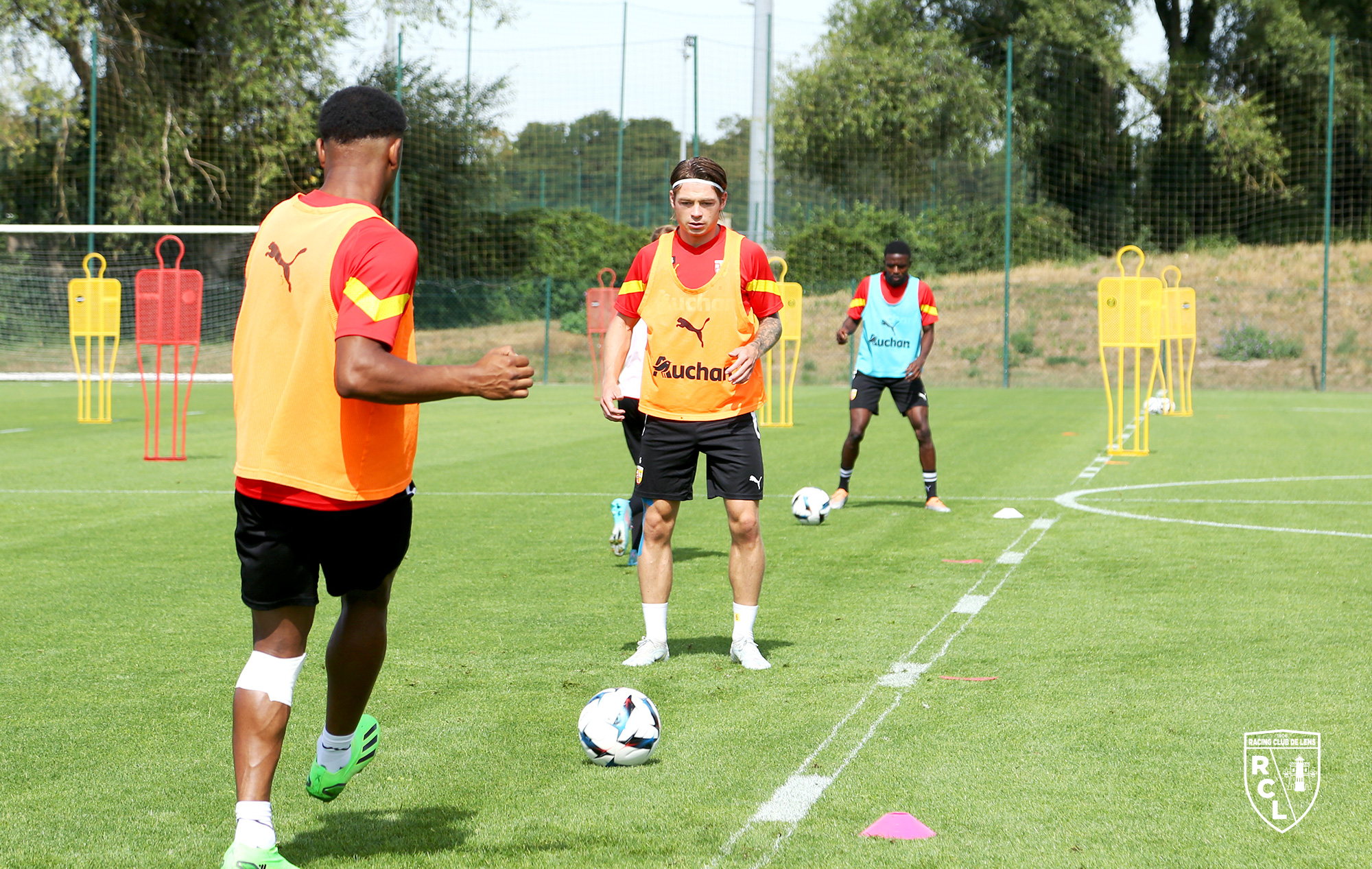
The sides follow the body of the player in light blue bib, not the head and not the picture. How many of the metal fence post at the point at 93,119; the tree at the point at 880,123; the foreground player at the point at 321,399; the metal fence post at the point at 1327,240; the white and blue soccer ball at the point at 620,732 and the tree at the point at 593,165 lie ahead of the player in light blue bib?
2

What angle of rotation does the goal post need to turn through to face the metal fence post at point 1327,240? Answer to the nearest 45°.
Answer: approximately 90° to its left

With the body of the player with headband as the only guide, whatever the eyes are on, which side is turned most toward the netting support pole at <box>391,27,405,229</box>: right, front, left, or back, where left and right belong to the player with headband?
back

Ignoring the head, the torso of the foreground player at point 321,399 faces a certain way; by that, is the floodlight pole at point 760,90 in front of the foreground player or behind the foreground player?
in front

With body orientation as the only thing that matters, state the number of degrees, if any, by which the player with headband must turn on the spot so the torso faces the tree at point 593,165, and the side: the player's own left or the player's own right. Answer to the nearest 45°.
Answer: approximately 180°

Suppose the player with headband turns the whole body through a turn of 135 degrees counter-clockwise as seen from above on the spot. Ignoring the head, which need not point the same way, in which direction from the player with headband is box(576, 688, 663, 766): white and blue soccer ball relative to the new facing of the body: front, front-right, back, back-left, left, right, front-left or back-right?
back-right

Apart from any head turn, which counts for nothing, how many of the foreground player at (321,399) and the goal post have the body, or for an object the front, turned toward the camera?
1

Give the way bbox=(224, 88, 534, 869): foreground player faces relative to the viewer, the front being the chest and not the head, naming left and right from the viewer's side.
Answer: facing away from the viewer and to the right of the viewer

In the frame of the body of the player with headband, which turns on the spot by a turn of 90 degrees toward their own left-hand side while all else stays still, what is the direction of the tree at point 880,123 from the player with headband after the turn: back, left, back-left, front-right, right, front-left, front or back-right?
left

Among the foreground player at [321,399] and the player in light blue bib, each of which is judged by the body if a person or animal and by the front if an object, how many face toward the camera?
1

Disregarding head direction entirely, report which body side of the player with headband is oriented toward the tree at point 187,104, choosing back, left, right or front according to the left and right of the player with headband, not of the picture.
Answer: back

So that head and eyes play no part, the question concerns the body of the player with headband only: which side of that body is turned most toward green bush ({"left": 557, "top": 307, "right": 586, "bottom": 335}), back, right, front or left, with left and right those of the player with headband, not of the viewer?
back
